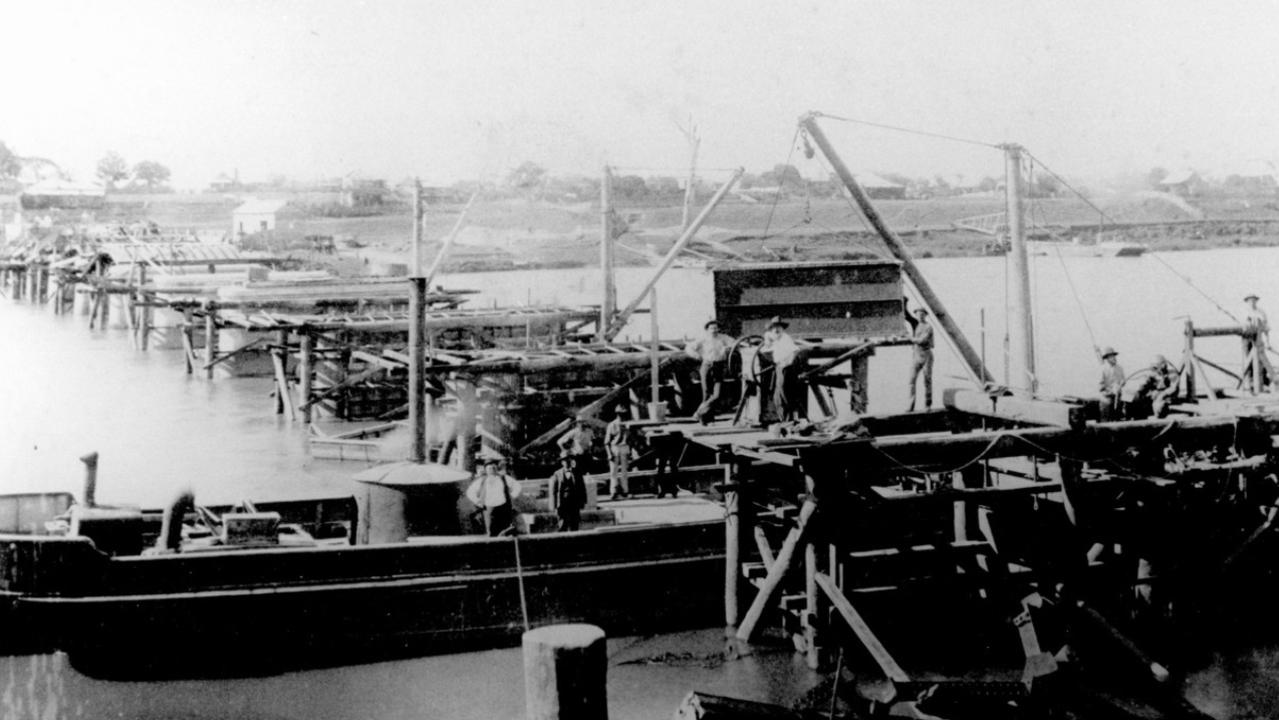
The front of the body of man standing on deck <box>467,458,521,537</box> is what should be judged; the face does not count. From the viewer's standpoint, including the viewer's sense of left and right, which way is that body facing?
facing the viewer

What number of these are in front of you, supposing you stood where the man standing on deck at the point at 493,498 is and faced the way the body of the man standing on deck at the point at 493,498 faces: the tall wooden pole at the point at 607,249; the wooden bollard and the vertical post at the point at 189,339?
1

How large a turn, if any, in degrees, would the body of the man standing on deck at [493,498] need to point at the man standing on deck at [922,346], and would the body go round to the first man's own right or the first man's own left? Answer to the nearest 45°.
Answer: approximately 135° to the first man's own left

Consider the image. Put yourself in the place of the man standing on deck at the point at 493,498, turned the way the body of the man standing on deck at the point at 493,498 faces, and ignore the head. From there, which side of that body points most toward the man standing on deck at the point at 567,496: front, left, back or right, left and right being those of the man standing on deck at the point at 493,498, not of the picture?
left

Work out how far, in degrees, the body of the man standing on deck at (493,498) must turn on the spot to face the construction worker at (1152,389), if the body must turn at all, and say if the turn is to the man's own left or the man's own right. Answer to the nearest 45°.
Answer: approximately 90° to the man's own left

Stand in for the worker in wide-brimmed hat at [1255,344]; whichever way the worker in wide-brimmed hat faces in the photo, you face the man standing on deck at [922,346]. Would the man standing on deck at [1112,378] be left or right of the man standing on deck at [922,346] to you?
left

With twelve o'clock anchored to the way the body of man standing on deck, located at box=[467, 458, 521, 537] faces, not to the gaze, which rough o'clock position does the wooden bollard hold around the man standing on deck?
The wooden bollard is roughly at 12 o'clock from the man standing on deck.

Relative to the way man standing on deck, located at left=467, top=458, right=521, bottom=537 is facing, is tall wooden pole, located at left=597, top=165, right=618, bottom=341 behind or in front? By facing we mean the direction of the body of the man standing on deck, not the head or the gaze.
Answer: behind

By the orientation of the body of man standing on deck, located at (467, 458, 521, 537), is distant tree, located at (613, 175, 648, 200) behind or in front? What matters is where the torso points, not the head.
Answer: behind
